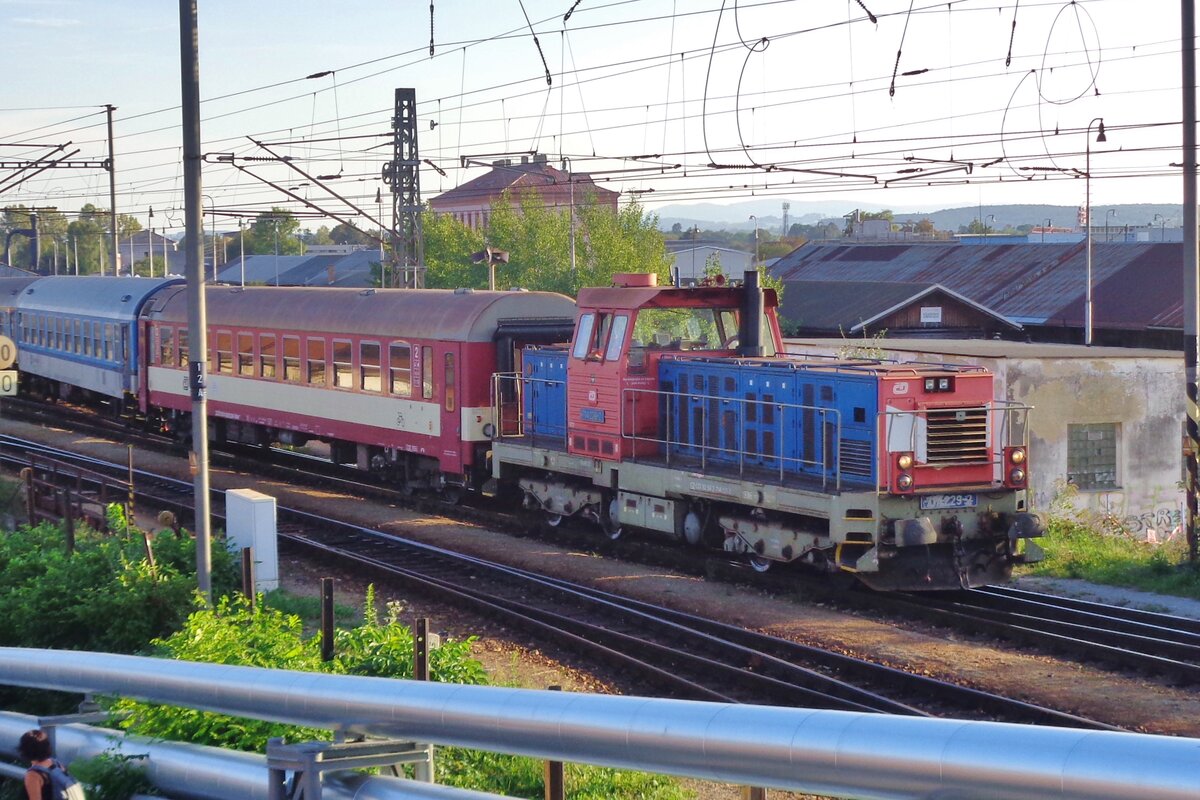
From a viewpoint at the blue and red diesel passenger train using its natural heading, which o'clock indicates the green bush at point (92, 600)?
The green bush is roughly at 3 o'clock from the blue and red diesel passenger train.

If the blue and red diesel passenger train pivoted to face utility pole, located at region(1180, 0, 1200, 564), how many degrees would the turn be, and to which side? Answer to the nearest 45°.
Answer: approximately 45° to its left

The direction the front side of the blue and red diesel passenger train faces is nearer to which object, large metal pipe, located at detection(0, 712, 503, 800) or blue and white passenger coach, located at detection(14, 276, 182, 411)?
the large metal pipe

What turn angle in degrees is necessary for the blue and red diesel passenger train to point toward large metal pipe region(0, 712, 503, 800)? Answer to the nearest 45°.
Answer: approximately 45° to its right

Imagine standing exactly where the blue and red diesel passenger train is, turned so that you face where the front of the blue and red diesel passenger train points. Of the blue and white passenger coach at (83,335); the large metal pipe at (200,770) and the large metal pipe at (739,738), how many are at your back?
1

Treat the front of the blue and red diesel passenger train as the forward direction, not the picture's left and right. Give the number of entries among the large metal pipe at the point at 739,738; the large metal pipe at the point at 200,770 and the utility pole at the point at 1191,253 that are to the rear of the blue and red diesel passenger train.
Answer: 0

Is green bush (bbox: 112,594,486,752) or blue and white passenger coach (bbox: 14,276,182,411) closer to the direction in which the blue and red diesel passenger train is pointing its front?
the green bush

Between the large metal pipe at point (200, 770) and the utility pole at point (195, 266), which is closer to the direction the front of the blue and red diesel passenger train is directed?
the large metal pipe

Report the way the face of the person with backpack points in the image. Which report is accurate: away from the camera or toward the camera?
away from the camera

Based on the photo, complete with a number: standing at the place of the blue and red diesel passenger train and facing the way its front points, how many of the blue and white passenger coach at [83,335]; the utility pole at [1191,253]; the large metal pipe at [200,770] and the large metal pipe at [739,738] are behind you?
1

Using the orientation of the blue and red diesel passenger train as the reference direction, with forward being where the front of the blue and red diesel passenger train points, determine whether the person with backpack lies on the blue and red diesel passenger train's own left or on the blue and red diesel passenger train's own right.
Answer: on the blue and red diesel passenger train's own right

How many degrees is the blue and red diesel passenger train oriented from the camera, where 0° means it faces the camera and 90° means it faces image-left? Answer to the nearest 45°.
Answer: approximately 315°

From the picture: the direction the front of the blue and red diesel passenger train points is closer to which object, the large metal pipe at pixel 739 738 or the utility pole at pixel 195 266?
the large metal pipe

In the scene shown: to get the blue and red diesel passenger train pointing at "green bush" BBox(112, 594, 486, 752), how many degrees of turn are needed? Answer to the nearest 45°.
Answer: approximately 45° to its right
